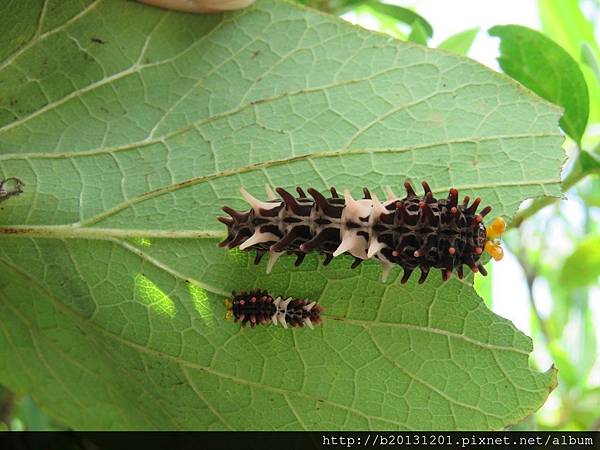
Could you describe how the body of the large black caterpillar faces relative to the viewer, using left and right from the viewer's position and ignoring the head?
facing to the right of the viewer

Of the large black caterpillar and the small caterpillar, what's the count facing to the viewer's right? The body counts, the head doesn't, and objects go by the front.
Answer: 1

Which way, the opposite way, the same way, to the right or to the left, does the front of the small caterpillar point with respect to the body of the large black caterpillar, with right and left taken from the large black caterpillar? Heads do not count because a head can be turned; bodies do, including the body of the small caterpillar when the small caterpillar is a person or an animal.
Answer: the opposite way

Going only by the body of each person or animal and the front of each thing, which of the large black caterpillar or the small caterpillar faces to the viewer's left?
the small caterpillar

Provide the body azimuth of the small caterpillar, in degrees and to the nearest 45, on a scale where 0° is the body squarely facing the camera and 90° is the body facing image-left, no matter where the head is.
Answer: approximately 90°

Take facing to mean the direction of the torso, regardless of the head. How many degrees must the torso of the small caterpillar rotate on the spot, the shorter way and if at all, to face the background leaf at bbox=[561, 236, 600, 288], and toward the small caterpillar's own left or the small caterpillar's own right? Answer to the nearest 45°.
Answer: approximately 135° to the small caterpillar's own right
